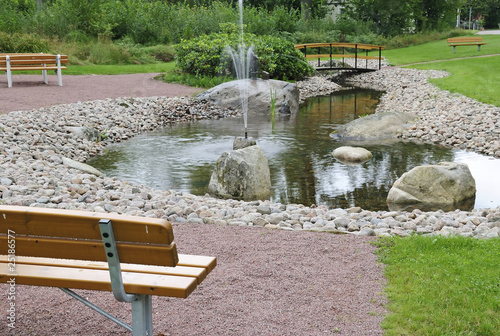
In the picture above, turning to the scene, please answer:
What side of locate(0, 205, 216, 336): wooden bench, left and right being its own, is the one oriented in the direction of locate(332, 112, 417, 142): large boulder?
front

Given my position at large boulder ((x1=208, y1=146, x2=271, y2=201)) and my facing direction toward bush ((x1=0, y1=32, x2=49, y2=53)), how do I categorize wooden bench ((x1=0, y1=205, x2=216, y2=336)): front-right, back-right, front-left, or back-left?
back-left

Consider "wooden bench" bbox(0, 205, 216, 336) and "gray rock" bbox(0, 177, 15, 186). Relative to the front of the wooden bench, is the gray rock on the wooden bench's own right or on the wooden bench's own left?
on the wooden bench's own left

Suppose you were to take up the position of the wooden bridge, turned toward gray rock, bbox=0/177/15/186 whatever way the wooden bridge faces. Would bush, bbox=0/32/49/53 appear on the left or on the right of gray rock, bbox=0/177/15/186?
right
